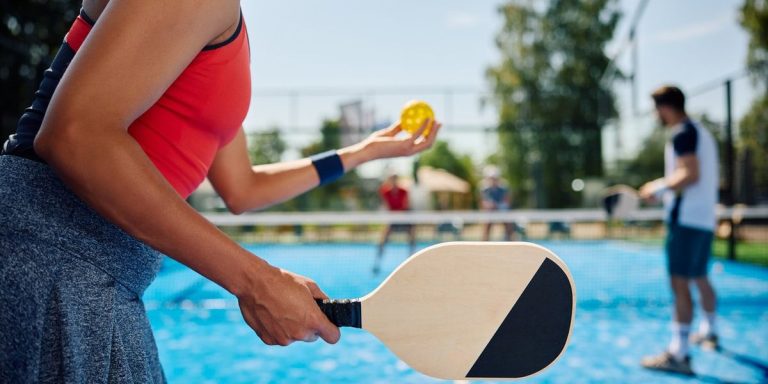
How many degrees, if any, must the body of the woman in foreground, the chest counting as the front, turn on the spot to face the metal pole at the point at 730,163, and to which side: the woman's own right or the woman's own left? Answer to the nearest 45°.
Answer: approximately 45° to the woman's own left

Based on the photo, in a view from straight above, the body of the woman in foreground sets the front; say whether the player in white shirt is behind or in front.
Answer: in front

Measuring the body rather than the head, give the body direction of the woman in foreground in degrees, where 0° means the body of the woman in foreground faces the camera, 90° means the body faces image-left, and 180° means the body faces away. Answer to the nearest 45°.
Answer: approximately 270°

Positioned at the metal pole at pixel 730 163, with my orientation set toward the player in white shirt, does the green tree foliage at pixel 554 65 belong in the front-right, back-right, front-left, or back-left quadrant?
back-right

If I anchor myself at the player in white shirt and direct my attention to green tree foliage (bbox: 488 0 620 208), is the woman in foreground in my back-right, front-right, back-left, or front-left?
back-left

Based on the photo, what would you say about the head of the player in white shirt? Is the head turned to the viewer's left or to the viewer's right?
to the viewer's left

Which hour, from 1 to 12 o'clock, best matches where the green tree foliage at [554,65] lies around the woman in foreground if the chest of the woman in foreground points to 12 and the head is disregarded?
The green tree foliage is roughly at 10 o'clock from the woman in foreground.
